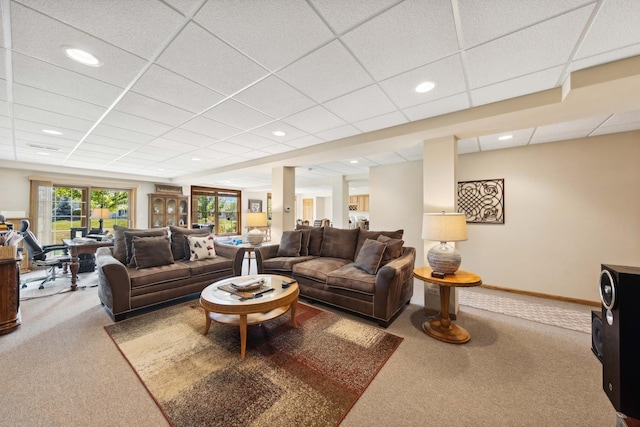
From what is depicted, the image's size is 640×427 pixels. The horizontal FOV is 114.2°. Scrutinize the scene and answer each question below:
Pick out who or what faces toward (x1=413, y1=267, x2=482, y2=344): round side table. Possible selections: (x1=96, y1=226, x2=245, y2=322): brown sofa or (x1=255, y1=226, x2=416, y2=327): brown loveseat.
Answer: the brown sofa

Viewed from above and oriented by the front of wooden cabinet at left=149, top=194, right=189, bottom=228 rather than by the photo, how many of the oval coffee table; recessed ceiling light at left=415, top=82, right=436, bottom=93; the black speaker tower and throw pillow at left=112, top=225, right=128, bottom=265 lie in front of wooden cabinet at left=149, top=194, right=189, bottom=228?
4

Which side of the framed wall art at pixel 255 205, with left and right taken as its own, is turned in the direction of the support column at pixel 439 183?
front

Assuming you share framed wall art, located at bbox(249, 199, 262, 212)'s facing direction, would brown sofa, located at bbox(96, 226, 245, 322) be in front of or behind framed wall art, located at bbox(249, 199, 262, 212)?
in front

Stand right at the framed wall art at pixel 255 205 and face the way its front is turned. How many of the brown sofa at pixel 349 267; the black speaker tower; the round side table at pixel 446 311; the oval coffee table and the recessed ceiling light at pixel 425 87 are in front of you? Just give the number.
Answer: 5

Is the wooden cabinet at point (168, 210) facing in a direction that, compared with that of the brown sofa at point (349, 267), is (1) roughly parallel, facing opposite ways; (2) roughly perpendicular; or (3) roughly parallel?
roughly perpendicular

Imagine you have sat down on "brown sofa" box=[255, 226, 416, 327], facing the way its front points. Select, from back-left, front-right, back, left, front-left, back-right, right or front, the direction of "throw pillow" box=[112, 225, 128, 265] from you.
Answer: front-right

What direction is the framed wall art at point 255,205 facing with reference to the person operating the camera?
facing the viewer

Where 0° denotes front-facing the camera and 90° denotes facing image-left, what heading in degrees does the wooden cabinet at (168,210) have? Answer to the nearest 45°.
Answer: approximately 0°

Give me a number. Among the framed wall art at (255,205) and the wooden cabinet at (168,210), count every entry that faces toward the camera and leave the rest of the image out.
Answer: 2

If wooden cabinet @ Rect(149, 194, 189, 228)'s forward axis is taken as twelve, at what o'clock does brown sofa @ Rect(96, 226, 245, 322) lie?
The brown sofa is roughly at 12 o'clock from the wooden cabinet.

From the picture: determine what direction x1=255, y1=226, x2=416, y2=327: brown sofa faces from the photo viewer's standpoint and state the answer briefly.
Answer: facing the viewer and to the left of the viewer

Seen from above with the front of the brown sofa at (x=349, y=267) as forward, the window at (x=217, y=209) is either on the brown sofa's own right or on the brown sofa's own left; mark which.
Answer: on the brown sofa's own right
